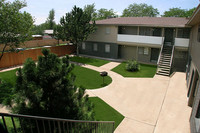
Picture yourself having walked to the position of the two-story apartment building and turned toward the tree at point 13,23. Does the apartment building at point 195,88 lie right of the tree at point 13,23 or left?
left

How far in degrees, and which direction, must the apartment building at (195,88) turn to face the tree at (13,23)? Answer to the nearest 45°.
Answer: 0° — it already faces it

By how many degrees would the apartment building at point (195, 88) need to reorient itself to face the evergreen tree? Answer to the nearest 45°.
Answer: approximately 45° to its left

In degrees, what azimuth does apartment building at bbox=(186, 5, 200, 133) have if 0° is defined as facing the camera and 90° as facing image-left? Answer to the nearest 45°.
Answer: approximately 90°

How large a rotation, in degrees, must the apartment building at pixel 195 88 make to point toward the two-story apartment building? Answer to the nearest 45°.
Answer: approximately 45° to its right
